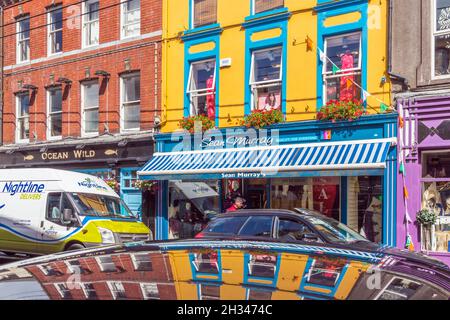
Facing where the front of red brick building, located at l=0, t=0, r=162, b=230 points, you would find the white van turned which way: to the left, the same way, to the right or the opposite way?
to the left

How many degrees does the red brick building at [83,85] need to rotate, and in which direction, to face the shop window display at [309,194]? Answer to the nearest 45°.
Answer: approximately 90° to its left

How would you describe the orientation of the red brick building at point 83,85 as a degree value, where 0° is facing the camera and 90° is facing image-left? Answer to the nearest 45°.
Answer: approximately 45°

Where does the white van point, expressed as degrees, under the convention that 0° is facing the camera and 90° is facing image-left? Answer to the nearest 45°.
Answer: approximately 315°

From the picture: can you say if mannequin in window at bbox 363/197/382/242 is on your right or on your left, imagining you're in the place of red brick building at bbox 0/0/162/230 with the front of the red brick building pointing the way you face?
on your left

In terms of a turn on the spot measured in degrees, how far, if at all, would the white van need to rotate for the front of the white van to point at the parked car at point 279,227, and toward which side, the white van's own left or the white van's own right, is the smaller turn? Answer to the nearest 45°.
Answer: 0° — it already faces it

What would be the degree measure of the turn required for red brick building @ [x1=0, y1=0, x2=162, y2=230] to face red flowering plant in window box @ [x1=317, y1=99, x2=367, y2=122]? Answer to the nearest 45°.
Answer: approximately 90° to its left

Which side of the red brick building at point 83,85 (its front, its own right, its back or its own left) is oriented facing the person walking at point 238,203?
left
